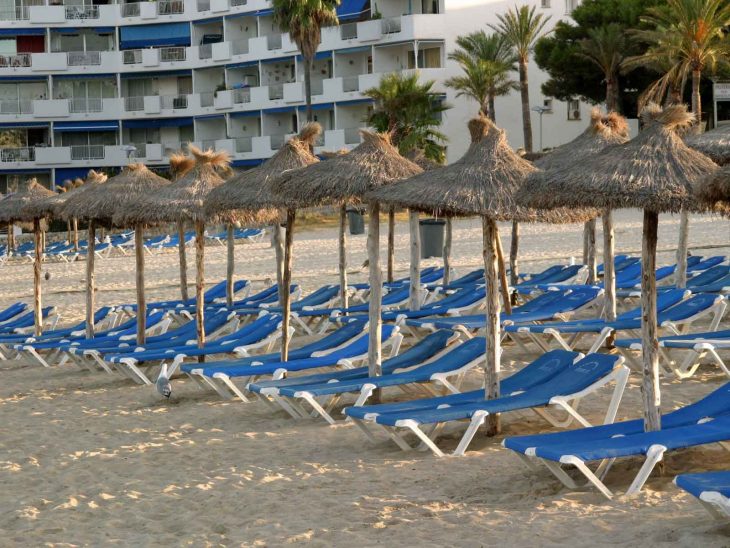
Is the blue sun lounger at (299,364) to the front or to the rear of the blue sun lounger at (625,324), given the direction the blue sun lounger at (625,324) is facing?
to the front

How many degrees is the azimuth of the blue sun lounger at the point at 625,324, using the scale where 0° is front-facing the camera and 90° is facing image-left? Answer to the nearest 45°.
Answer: approximately 90°

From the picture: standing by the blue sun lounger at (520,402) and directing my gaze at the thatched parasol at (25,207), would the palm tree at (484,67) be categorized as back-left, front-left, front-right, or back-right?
front-right

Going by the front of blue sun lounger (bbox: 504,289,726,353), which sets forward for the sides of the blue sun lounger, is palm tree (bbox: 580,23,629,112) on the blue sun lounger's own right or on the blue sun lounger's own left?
on the blue sun lounger's own right

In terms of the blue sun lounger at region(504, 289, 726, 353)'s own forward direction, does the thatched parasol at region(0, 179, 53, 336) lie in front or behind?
in front

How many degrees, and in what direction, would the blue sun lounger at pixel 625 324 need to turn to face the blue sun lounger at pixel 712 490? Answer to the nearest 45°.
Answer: approximately 90° to its left

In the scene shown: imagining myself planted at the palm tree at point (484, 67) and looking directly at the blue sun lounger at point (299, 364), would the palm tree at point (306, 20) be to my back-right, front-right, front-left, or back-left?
front-right

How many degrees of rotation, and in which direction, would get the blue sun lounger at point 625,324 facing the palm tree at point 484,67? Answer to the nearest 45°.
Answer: approximately 90° to its right

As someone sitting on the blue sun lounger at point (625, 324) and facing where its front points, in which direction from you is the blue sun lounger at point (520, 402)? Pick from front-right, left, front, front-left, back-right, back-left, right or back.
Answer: left

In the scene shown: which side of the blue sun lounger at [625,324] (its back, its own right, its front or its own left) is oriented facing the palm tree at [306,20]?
right

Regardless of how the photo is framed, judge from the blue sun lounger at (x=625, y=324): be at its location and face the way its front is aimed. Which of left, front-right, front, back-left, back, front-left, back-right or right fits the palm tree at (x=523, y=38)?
right

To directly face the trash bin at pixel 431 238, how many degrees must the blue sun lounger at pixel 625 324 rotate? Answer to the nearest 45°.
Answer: approximately 90° to its right
